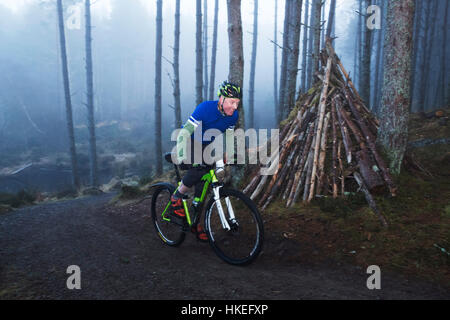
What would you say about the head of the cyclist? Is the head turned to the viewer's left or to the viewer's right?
to the viewer's right

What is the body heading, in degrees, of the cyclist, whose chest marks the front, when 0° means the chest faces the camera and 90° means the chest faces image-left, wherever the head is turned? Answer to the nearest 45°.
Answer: approximately 315°

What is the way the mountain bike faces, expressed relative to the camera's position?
facing the viewer and to the right of the viewer

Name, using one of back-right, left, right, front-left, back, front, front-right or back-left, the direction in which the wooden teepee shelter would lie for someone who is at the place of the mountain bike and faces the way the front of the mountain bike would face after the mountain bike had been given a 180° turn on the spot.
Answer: right
